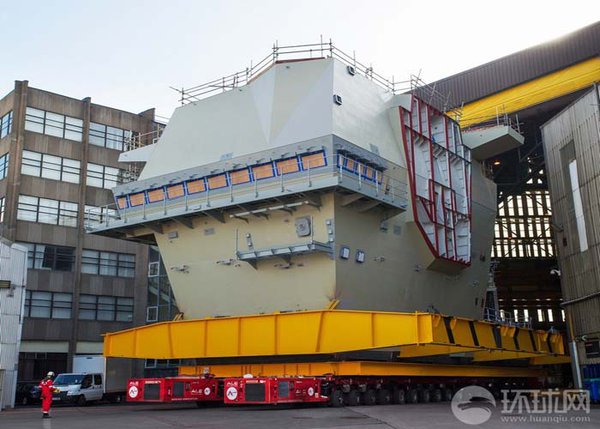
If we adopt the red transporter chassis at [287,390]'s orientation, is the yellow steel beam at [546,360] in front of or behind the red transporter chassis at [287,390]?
behind

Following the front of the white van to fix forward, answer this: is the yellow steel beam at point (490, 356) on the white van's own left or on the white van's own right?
on the white van's own left

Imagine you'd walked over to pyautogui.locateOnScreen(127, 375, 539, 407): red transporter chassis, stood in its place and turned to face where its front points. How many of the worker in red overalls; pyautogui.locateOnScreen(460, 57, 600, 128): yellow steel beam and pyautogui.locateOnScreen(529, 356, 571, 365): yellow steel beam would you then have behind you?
2

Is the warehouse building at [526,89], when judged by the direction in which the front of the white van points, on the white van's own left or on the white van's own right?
on the white van's own left

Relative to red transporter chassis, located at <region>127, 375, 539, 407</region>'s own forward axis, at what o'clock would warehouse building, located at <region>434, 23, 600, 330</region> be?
The warehouse building is roughly at 6 o'clock from the red transporter chassis.

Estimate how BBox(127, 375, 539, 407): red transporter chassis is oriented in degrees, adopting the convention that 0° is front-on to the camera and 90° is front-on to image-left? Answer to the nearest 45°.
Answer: approximately 45°

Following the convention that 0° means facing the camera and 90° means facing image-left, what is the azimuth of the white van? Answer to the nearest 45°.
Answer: approximately 45°

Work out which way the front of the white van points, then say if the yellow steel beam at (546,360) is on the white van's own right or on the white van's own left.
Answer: on the white van's own left

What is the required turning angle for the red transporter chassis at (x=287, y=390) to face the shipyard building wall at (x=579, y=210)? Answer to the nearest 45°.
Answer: approximately 180°

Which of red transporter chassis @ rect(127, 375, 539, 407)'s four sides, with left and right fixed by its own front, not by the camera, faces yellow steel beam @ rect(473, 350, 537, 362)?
back
